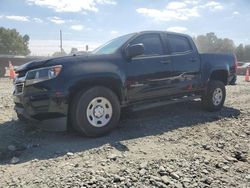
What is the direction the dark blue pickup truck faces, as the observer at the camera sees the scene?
facing the viewer and to the left of the viewer
